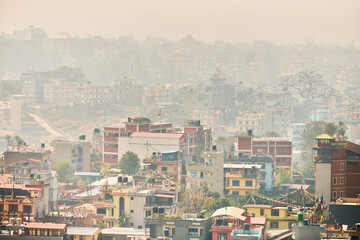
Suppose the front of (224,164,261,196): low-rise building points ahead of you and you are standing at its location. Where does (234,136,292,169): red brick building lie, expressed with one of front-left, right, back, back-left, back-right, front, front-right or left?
back

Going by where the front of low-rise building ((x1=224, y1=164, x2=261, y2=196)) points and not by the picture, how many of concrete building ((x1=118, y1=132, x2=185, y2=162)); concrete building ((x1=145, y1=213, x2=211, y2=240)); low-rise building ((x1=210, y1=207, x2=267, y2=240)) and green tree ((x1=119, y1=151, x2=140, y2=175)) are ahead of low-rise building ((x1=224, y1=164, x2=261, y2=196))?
2

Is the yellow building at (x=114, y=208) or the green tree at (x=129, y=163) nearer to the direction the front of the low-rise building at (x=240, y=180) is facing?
the yellow building

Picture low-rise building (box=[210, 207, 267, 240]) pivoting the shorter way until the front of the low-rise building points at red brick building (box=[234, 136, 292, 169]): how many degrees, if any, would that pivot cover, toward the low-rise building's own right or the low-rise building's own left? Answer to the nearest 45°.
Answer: approximately 180°

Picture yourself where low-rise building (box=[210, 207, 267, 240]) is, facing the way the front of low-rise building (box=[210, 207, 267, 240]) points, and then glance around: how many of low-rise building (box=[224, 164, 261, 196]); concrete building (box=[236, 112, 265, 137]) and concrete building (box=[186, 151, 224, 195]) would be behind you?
3

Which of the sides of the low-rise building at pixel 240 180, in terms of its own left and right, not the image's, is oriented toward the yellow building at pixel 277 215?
front

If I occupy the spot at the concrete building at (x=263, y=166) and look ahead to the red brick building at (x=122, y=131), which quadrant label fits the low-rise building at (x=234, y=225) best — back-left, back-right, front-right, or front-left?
back-left

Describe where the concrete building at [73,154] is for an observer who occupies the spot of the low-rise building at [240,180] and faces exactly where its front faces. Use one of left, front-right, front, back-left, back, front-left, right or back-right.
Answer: back-right

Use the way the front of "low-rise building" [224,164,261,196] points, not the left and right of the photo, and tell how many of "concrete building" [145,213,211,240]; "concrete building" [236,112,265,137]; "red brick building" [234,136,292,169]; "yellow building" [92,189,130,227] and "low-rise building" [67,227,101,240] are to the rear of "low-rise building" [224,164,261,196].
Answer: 2

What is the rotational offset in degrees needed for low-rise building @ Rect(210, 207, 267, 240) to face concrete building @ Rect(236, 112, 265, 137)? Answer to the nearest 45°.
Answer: approximately 180°

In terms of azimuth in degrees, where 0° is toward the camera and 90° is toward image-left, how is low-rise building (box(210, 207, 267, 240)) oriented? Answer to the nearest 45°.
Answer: approximately 0°

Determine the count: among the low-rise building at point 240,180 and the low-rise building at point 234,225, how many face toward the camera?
2

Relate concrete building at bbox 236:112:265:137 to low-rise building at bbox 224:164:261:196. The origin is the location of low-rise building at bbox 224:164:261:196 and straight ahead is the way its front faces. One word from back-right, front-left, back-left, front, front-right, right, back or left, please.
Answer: back
